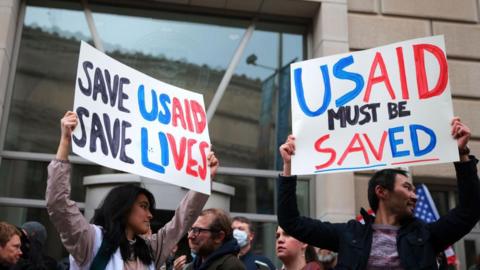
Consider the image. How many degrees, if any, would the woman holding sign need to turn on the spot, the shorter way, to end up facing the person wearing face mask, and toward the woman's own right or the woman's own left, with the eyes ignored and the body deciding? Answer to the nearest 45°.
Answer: approximately 90° to the woman's own left

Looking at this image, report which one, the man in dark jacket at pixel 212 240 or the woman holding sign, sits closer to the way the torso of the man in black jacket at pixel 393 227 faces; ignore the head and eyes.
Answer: the woman holding sign

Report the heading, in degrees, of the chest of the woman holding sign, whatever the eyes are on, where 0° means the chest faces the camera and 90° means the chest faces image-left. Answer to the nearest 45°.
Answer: approximately 315°

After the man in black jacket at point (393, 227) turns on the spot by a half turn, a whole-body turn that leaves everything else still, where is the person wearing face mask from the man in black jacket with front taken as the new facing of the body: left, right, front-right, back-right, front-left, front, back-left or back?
front-left

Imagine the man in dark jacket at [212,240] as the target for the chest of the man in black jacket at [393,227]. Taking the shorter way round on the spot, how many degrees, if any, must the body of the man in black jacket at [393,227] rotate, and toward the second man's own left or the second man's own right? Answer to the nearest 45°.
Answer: approximately 90° to the second man's own right

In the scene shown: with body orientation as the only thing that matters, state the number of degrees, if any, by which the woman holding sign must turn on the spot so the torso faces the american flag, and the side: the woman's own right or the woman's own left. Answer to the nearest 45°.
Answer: approximately 90° to the woman's own left

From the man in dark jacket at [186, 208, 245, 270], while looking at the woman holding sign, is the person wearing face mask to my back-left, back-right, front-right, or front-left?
back-right

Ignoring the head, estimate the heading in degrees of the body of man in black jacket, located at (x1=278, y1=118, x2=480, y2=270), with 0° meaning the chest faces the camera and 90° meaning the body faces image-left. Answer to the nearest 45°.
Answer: approximately 0°

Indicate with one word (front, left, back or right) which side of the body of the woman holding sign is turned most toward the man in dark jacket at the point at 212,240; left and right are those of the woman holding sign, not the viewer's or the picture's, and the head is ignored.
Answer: left

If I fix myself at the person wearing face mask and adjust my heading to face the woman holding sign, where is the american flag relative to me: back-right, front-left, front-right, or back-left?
back-left

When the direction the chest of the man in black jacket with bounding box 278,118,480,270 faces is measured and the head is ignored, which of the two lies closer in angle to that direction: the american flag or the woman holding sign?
the woman holding sign
